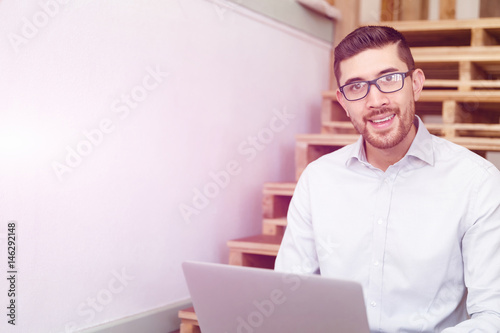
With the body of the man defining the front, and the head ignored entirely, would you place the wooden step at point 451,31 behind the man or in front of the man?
behind

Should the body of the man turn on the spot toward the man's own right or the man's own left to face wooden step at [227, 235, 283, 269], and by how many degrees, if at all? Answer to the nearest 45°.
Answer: approximately 135° to the man's own right

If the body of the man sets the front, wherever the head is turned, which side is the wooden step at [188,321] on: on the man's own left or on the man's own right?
on the man's own right

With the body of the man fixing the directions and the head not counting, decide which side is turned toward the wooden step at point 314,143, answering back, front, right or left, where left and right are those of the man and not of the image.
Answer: back
